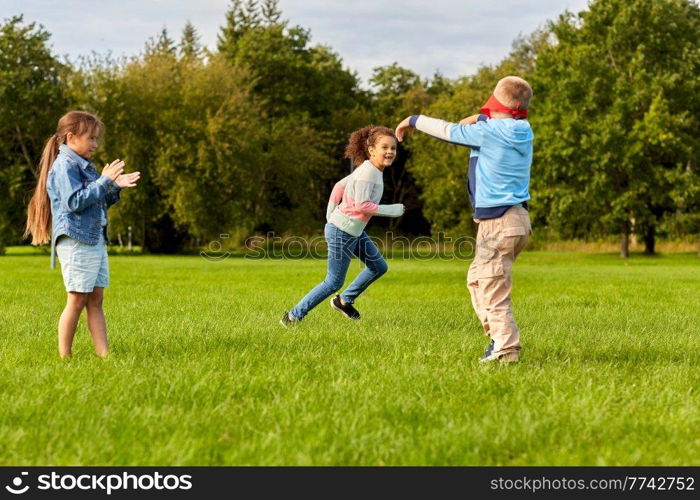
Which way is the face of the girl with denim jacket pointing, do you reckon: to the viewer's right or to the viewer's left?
to the viewer's right

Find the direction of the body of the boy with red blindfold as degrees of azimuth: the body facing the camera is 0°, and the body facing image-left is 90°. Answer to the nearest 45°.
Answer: approximately 135°

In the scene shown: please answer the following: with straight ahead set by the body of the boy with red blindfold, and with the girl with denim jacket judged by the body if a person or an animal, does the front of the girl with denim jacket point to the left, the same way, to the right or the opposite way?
to the right

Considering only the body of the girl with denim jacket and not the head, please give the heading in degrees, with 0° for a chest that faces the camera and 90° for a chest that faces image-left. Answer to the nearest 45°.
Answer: approximately 270°

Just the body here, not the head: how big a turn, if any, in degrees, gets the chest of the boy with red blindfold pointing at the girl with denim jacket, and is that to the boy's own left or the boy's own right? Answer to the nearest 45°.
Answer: approximately 45° to the boy's own left

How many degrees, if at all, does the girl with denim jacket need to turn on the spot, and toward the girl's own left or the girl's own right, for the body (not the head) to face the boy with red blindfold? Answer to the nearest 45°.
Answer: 0° — they already face them

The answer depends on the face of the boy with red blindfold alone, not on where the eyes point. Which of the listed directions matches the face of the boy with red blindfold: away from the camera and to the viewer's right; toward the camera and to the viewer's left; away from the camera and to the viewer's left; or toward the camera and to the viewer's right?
away from the camera and to the viewer's left
